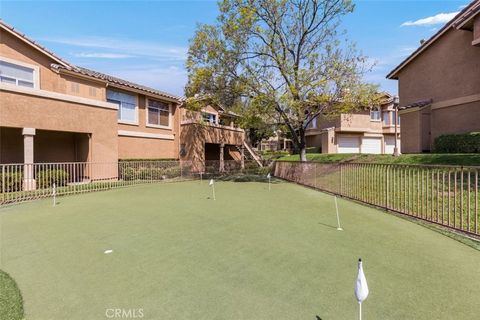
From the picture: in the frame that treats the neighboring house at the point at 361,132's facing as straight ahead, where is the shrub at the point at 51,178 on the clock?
The shrub is roughly at 1 o'clock from the neighboring house.

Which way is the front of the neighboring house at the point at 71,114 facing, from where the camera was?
facing the viewer and to the right of the viewer

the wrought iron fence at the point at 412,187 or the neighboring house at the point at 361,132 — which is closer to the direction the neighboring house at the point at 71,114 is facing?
the wrought iron fence

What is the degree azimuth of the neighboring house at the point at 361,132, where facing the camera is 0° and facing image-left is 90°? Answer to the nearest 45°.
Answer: approximately 0°

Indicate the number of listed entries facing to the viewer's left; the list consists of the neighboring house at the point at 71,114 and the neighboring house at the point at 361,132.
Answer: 0

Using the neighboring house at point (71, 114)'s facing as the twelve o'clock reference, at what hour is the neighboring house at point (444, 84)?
the neighboring house at point (444, 84) is roughly at 11 o'clock from the neighboring house at point (71, 114).

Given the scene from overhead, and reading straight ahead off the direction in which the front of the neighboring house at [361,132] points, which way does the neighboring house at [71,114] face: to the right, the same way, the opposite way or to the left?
to the left

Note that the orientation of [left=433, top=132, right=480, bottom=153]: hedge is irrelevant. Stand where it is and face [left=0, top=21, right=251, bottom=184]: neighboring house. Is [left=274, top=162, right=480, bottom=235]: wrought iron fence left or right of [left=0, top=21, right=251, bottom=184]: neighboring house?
left

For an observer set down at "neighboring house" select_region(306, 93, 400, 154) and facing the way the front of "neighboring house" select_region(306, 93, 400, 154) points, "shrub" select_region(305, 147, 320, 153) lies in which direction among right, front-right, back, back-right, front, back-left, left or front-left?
right

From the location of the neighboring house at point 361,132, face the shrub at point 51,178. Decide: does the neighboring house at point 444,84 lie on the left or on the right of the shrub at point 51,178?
left

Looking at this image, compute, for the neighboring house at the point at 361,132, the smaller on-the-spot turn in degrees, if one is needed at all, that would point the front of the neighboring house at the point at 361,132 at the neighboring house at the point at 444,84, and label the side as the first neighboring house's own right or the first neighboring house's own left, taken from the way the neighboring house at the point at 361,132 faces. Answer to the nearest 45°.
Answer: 0° — it already faces it
